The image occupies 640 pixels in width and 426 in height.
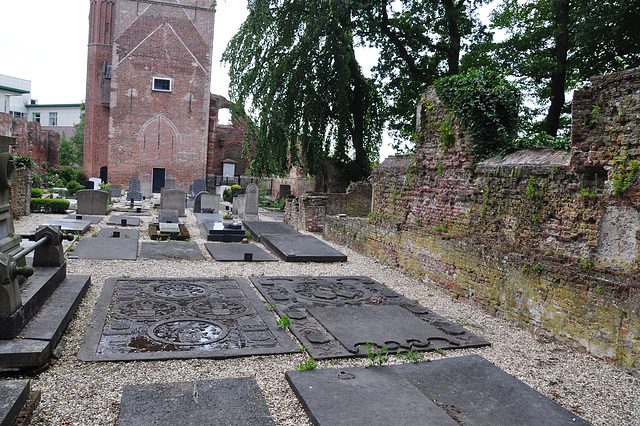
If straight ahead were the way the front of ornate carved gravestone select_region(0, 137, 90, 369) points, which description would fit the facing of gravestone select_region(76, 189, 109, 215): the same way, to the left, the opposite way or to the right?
to the right

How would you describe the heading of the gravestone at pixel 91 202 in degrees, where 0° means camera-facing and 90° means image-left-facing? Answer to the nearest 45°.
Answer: approximately 0°

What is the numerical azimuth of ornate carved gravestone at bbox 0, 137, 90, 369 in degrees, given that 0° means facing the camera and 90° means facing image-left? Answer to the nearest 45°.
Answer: approximately 270°

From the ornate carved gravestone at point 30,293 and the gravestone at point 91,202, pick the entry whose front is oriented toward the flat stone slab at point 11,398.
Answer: the gravestone

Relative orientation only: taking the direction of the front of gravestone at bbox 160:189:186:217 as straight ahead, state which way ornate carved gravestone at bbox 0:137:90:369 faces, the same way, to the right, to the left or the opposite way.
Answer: to the left

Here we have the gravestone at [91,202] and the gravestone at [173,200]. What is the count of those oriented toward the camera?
2

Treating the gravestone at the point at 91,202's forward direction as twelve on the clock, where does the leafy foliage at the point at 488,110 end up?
The leafy foliage is roughly at 11 o'clock from the gravestone.

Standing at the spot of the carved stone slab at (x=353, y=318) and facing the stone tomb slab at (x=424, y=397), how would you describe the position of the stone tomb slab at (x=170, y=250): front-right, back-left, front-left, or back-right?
back-right

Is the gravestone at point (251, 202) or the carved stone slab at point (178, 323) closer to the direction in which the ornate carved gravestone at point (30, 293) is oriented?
the carved stone slab

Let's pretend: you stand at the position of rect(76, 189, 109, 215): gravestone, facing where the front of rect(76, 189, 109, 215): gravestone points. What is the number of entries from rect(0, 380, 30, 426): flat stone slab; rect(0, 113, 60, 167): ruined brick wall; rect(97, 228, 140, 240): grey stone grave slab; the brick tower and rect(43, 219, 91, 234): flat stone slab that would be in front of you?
3

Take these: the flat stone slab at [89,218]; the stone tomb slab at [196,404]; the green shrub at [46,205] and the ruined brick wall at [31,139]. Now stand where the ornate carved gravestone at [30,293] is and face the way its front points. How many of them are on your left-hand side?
3

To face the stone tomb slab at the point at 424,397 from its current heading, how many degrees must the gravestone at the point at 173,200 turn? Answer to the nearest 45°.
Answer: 0° — it already faces it

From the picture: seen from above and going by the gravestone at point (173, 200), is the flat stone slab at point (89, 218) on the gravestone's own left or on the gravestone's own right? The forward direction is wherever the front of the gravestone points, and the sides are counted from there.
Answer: on the gravestone's own right

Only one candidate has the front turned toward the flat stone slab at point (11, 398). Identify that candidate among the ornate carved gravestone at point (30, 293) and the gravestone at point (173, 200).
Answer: the gravestone

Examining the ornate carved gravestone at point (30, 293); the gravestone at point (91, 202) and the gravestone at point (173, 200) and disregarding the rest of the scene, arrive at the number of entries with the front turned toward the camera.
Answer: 2
